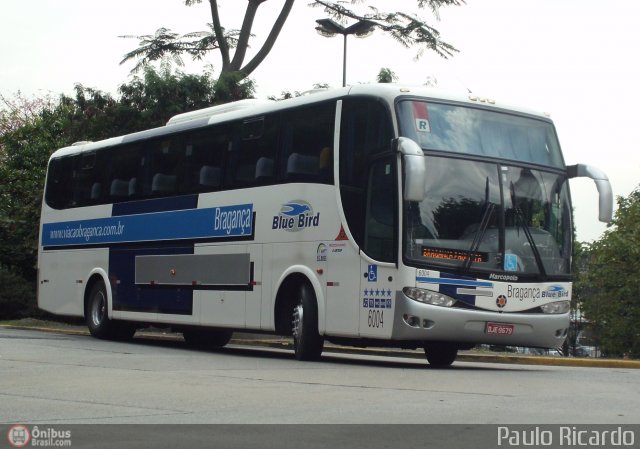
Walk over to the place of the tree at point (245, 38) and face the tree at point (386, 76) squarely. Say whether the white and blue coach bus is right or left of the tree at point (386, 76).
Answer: right

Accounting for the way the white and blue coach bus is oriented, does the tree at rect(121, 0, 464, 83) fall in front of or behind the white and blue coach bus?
behind

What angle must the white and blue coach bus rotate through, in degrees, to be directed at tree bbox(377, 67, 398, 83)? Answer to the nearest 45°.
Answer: approximately 135° to its left

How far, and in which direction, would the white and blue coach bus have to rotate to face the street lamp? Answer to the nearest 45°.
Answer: approximately 135° to its left

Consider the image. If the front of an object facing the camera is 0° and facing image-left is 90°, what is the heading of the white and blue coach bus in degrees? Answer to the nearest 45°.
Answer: approximately 315°

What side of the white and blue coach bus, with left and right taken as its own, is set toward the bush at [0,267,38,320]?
back
